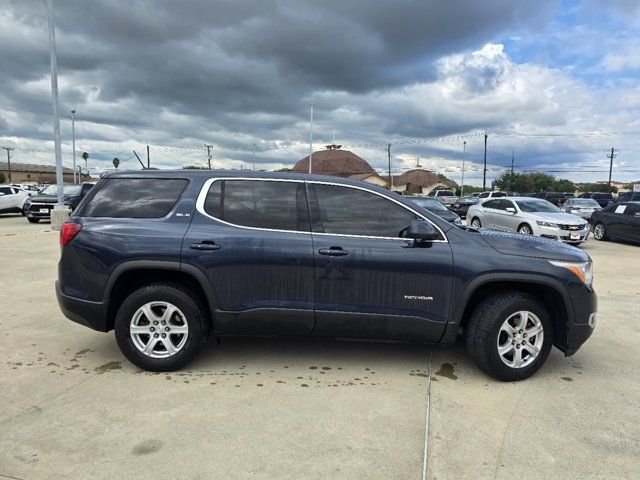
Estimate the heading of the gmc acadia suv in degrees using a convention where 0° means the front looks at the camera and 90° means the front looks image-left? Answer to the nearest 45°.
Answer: approximately 270°

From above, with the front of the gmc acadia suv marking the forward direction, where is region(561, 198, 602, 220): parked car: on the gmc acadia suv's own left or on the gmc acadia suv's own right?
on the gmc acadia suv's own left

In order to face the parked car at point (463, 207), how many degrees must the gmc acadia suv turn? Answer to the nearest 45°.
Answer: approximately 90° to its left
